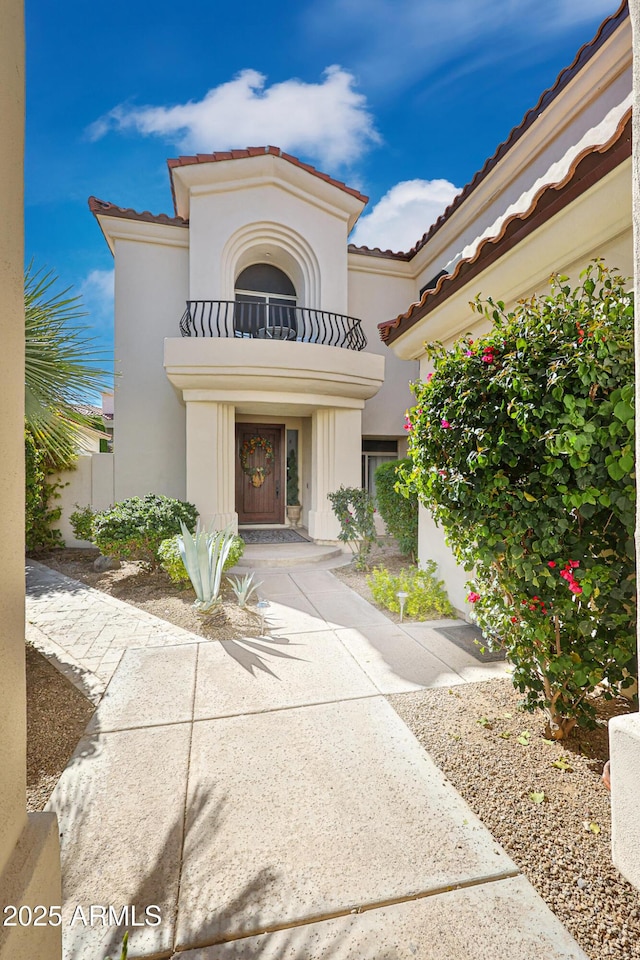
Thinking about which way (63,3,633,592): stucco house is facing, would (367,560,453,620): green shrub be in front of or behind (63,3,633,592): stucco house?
in front

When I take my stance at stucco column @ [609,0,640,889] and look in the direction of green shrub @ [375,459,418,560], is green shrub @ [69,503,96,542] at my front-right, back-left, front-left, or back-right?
front-left

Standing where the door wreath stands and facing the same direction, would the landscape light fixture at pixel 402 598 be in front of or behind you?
in front

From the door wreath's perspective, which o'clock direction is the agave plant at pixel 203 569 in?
The agave plant is roughly at 12 o'clock from the door wreath.

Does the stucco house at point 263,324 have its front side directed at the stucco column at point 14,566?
yes

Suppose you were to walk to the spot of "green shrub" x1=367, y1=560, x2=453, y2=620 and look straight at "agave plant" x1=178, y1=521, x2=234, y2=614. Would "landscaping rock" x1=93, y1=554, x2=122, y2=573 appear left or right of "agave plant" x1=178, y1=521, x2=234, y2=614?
right

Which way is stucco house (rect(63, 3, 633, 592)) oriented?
toward the camera

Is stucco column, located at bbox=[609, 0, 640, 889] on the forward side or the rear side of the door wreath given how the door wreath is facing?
on the forward side

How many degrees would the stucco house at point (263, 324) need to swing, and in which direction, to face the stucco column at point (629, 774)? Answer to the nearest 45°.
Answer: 0° — it already faces it

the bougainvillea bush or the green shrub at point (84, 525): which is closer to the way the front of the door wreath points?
the bougainvillea bush
